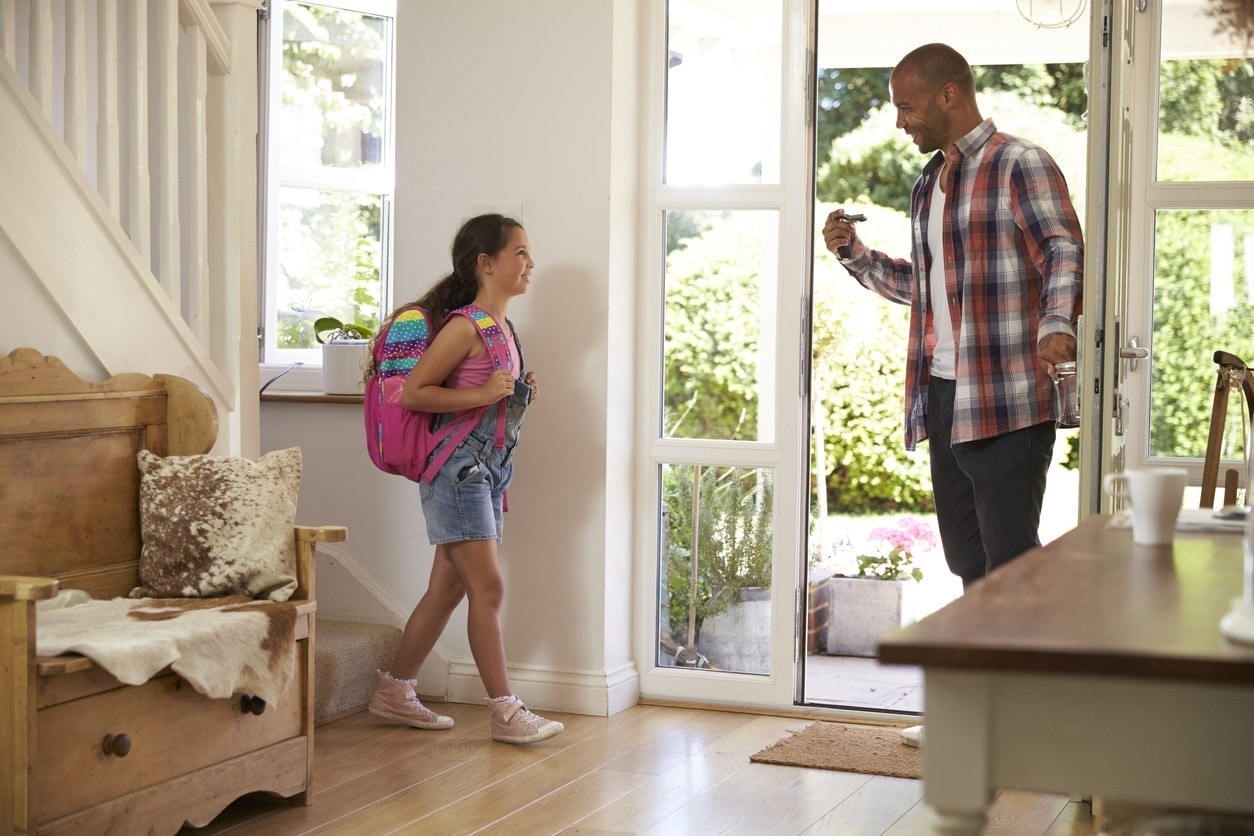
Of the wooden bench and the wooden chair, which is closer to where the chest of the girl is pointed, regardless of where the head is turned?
the wooden chair

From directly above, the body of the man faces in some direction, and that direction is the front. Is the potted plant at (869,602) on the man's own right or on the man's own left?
on the man's own right

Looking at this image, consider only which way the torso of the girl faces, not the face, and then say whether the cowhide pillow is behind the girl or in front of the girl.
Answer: behind

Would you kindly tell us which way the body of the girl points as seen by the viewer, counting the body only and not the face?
to the viewer's right

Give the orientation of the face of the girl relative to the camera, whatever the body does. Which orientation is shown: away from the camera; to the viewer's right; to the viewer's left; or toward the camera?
to the viewer's right

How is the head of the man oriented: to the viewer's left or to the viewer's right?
to the viewer's left

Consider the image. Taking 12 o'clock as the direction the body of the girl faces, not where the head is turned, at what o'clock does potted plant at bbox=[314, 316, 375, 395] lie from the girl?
The potted plant is roughly at 8 o'clock from the girl.

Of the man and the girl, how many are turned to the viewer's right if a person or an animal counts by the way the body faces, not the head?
1

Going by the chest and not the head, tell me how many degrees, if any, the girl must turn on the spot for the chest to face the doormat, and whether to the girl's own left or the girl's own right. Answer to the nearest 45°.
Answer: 0° — they already face it

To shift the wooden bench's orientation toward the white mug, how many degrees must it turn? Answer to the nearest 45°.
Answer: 0° — it already faces it

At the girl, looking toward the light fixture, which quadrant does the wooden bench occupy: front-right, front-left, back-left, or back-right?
back-right

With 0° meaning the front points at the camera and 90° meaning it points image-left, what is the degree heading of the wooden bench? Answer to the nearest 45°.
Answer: approximately 315°
